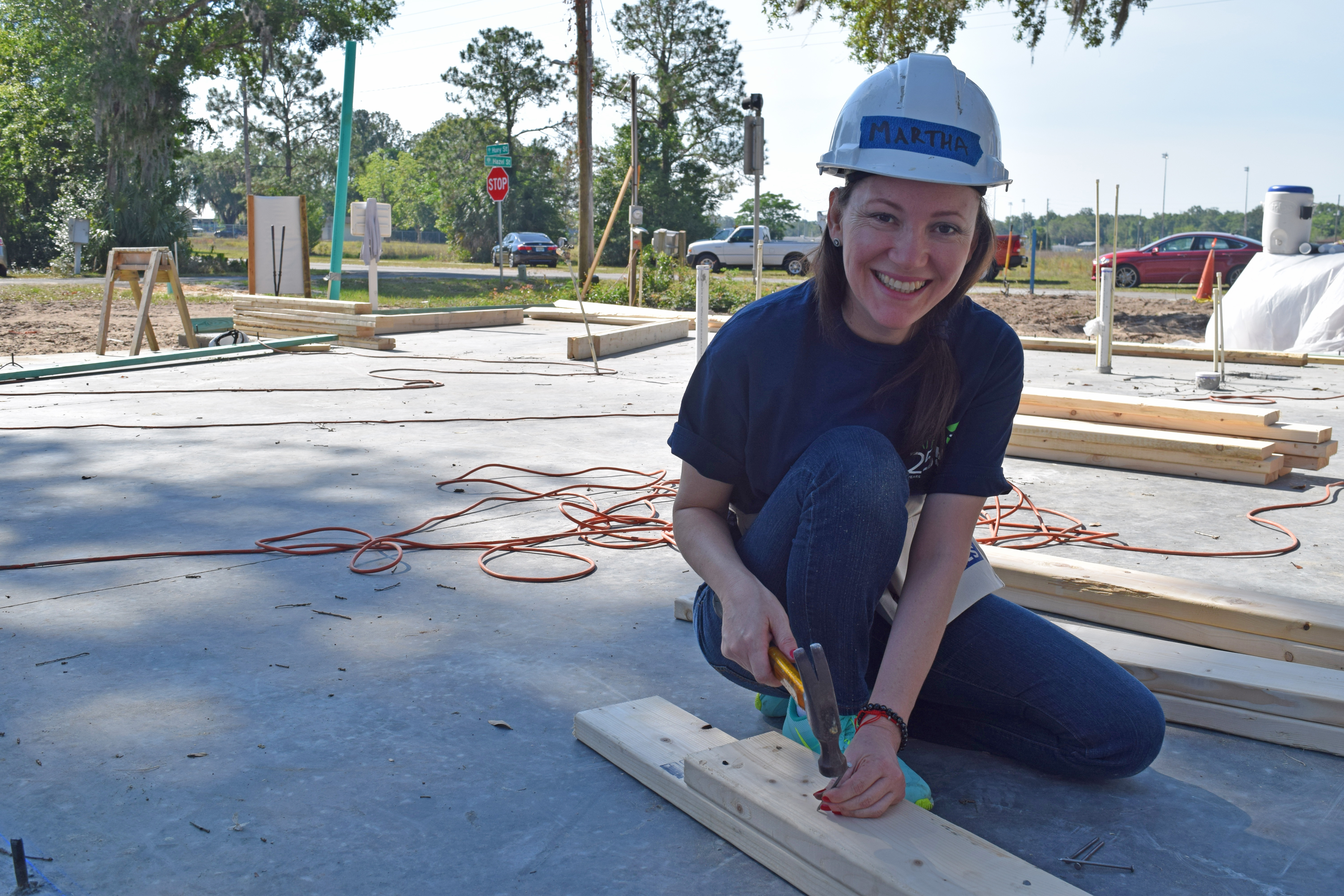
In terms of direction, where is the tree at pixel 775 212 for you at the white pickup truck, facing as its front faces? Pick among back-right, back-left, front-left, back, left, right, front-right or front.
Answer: right

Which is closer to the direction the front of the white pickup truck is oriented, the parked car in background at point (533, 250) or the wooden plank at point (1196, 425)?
the parked car in background

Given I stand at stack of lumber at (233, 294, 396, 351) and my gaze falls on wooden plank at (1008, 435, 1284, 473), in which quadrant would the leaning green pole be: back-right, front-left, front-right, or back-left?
back-left

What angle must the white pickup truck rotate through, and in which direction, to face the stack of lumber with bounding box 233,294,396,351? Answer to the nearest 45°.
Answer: approximately 90° to its left

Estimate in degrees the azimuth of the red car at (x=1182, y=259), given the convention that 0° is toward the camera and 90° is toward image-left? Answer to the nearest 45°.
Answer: approximately 90°

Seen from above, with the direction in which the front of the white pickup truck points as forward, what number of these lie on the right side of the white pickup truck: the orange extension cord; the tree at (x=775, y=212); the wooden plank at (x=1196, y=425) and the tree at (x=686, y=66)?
2

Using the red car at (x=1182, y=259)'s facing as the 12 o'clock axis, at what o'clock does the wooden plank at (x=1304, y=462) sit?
The wooden plank is roughly at 9 o'clock from the red car.

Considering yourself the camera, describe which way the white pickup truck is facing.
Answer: facing to the left of the viewer
